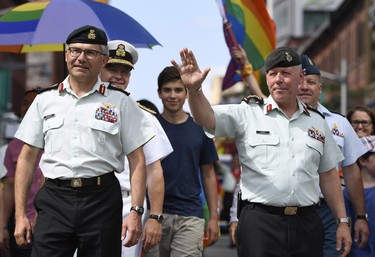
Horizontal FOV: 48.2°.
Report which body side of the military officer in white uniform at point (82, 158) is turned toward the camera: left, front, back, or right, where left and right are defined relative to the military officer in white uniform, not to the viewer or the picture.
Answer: front

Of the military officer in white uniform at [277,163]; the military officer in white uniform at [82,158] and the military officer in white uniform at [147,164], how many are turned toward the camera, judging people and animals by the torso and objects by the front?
3

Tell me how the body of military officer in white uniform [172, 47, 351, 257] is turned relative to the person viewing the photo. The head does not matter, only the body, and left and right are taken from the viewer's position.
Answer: facing the viewer

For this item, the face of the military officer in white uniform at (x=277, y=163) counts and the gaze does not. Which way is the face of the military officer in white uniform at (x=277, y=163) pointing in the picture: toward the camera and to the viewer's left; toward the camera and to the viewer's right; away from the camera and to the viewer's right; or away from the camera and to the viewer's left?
toward the camera and to the viewer's left

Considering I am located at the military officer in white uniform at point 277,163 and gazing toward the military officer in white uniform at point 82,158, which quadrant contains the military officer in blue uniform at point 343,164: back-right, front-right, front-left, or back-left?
back-right

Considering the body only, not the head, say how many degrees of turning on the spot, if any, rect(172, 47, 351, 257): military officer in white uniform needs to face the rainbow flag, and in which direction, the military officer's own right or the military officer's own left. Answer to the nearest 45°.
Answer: approximately 180°

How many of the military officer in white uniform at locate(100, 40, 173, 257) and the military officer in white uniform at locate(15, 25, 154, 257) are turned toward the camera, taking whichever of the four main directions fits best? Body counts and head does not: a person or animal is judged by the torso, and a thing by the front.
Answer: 2

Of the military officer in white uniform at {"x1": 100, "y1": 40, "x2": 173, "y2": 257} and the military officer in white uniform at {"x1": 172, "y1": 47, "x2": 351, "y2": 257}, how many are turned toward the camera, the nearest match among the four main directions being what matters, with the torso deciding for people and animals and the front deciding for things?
2

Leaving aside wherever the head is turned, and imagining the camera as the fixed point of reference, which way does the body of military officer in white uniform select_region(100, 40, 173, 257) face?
toward the camera
